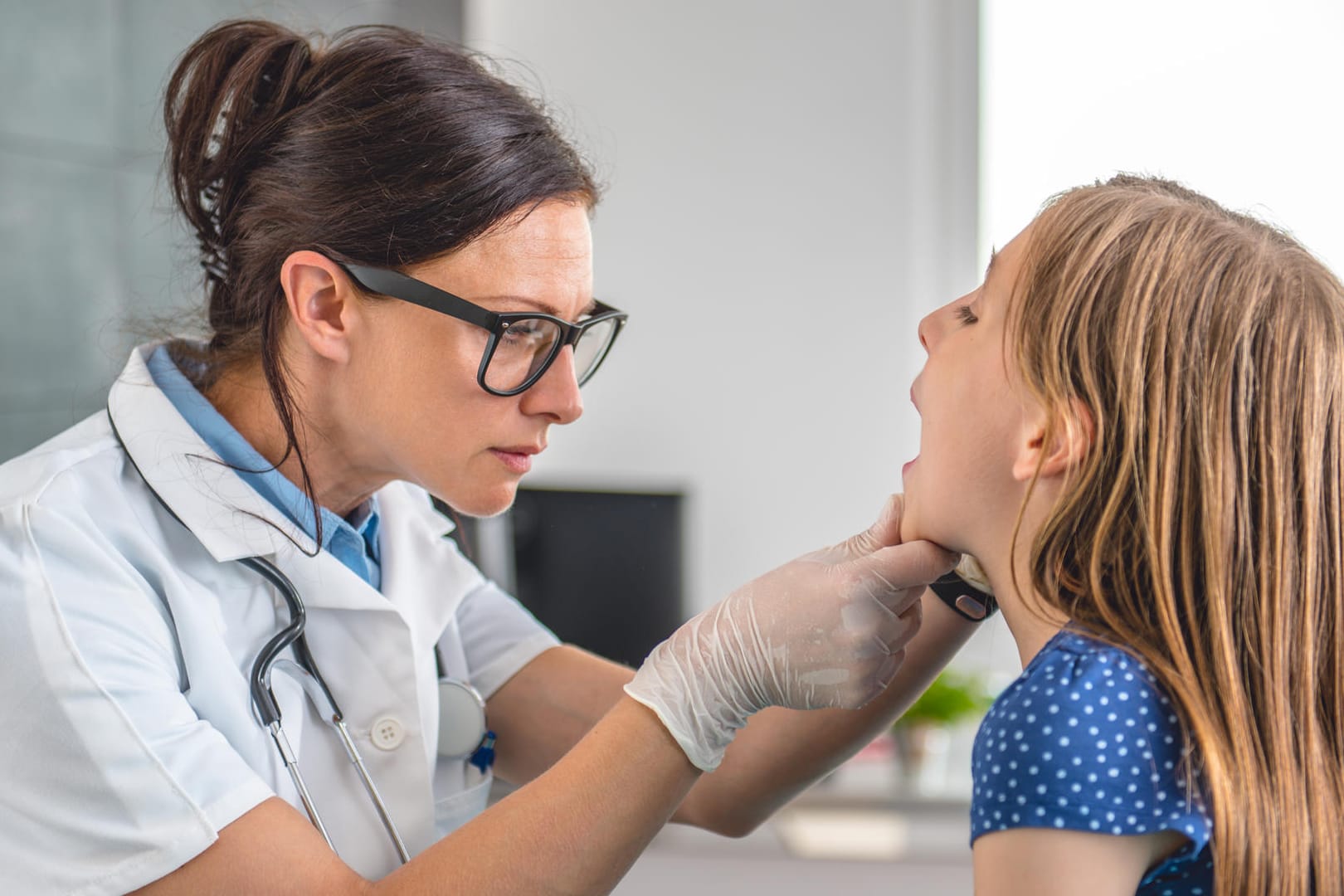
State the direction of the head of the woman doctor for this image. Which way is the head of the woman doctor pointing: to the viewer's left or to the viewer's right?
to the viewer's right

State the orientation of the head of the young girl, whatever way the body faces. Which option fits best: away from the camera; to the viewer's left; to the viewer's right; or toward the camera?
to the viewer's left

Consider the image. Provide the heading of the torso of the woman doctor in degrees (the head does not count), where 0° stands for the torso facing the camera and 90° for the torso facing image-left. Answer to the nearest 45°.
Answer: approximately 315°

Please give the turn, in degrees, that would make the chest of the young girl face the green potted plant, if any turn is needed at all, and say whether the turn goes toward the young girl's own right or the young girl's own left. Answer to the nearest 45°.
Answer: approximately 90° to the young girl's own right

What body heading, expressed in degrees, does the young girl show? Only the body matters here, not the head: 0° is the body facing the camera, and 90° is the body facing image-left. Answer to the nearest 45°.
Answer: approximately 90°

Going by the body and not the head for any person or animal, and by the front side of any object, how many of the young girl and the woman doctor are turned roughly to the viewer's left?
1
